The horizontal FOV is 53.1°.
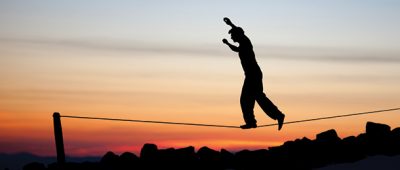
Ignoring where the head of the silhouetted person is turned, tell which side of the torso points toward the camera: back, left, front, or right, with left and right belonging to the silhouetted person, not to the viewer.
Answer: left

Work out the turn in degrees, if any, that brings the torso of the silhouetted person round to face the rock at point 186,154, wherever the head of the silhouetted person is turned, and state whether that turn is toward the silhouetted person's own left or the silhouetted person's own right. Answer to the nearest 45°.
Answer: approximately 45° to the silhouetted person's own right

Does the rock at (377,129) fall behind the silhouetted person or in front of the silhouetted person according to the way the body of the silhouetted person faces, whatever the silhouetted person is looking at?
behind

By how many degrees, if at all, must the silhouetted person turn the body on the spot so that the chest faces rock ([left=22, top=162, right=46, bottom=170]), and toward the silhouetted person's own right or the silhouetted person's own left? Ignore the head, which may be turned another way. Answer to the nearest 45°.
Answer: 0° — they already face it
